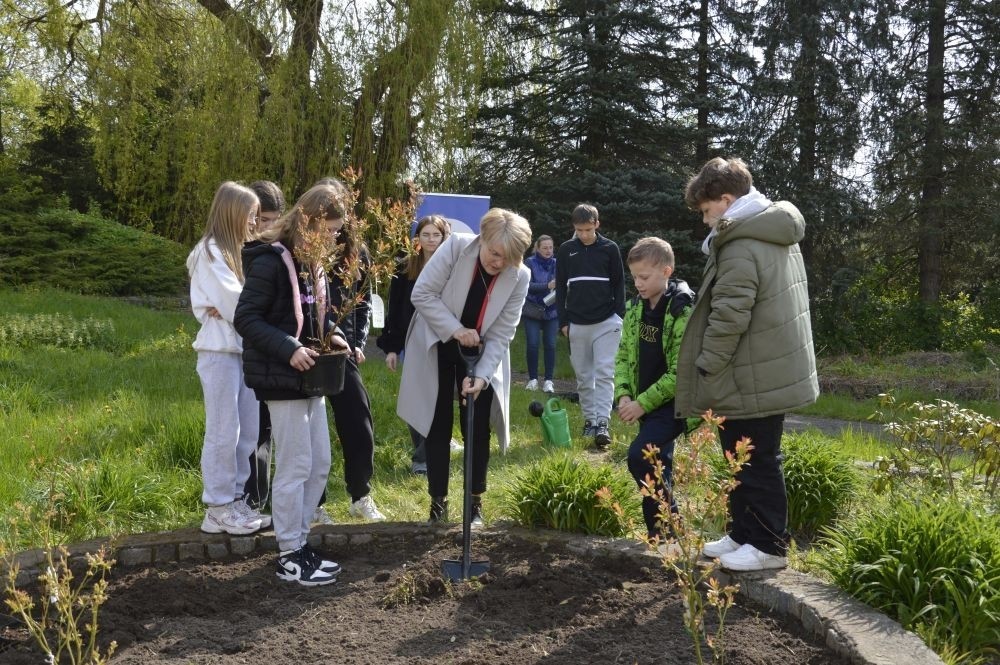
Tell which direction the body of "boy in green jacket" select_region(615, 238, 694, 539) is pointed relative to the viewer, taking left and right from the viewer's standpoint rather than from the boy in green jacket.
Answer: facing the viewer and to the left of the viewer

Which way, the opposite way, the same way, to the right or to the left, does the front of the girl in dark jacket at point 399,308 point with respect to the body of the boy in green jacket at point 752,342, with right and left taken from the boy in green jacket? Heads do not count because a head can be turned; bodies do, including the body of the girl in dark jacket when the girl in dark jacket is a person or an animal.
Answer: to the left

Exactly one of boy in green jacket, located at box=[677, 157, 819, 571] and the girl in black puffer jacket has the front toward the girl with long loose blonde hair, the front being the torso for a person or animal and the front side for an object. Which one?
the boy in green jacket

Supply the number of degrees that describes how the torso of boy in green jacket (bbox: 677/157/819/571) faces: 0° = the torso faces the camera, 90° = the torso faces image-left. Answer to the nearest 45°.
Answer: approximately 90°

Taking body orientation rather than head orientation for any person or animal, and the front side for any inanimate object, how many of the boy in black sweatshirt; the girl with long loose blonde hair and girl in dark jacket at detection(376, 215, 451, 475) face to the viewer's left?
0

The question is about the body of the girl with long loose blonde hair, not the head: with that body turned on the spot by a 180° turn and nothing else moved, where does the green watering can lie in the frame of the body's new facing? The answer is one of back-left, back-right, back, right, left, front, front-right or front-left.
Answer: back-right

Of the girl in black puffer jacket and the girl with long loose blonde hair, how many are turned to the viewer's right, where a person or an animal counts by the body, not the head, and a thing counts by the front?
2

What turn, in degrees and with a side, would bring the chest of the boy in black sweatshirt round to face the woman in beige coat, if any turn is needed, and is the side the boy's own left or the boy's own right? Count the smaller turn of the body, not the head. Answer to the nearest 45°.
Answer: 0° — they already face them

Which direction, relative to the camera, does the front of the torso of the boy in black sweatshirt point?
toward the camera

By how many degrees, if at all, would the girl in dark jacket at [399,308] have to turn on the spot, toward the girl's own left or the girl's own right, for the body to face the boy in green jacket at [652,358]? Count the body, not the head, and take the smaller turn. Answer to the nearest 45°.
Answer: approximately 45° to the girl's own left

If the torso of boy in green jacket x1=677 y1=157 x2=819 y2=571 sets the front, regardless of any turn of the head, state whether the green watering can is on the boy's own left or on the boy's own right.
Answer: on the boy's own right

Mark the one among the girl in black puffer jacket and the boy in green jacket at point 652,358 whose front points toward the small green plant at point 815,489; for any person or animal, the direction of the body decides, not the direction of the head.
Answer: the girl in black puffer jacket

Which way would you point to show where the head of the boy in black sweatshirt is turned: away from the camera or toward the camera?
toward the camera

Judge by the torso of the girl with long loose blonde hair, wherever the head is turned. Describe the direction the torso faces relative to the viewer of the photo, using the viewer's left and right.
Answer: facing to the right of the viewer

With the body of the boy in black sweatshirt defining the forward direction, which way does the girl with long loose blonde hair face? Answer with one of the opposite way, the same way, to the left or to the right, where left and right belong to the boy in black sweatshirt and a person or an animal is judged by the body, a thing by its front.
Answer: to the left

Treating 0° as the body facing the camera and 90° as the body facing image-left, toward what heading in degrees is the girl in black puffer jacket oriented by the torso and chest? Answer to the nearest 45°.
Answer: approximately 270°

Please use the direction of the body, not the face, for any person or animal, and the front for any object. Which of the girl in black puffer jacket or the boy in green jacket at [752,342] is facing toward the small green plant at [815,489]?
the girl in black puffer jacket

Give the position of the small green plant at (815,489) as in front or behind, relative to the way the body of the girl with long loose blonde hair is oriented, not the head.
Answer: in front

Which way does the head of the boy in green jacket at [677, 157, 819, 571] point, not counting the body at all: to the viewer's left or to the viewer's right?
to the viewer's left

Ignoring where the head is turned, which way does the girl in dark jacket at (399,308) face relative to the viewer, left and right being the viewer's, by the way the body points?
facing the viewer
